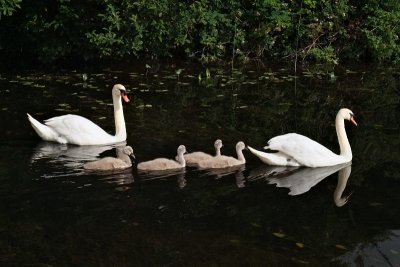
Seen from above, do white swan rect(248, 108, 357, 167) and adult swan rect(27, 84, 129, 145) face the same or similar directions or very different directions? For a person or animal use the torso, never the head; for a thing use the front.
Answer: same or similar directions

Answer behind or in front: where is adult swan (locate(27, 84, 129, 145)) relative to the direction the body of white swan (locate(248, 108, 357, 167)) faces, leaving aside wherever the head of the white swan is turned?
behind

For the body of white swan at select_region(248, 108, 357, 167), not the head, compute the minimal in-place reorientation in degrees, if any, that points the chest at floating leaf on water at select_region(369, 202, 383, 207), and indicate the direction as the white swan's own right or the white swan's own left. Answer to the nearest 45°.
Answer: approximately 45° to the white swan's own right

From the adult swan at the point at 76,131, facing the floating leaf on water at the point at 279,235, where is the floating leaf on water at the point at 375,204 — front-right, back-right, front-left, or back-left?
front-left

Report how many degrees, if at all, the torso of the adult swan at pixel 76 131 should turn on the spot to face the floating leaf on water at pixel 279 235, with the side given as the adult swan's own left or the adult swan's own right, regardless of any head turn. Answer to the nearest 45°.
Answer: approximately 45° to the adult swan's own right

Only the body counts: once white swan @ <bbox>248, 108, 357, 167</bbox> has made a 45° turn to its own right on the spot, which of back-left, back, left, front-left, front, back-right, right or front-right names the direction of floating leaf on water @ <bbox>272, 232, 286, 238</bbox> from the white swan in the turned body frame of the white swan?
front-right

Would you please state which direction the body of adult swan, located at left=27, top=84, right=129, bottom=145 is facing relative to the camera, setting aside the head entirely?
to the viewer's right

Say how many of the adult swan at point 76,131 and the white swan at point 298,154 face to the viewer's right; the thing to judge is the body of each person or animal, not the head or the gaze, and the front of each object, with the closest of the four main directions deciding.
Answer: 2

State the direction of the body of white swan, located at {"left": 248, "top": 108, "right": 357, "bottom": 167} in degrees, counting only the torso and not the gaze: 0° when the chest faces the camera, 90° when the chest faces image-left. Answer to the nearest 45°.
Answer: approximately 270°

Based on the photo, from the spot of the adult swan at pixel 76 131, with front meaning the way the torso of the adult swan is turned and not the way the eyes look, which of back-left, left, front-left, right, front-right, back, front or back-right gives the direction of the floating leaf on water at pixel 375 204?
front-right

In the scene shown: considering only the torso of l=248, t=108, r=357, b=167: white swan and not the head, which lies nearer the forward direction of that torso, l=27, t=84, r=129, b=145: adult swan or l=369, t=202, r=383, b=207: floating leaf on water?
the floating leaf on water
